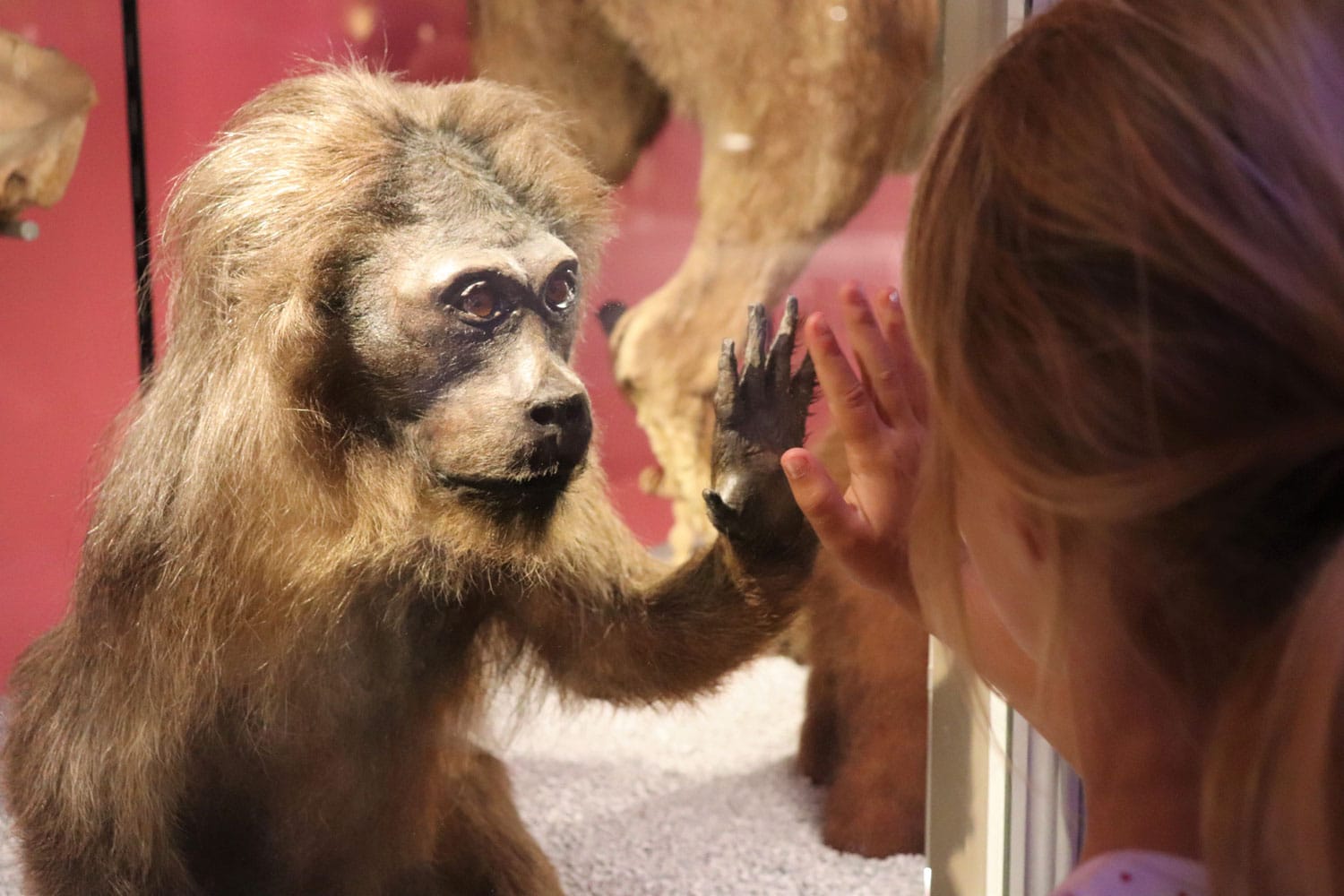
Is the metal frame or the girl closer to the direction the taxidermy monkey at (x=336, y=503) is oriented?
the girl

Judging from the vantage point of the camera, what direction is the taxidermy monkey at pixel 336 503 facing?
facing the viewer and to the right of the viewer

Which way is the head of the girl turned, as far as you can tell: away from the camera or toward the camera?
away from the camera

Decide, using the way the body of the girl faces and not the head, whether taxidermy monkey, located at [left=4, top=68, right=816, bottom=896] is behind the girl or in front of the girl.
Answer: in front

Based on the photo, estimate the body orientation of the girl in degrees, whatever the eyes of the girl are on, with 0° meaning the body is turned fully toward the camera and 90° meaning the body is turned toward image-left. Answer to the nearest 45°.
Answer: approximately 135°

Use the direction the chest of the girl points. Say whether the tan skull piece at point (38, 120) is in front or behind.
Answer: in front

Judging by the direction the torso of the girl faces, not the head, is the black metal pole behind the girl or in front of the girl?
in front

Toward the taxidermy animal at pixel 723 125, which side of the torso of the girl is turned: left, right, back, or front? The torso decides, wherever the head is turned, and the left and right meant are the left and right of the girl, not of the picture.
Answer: front
